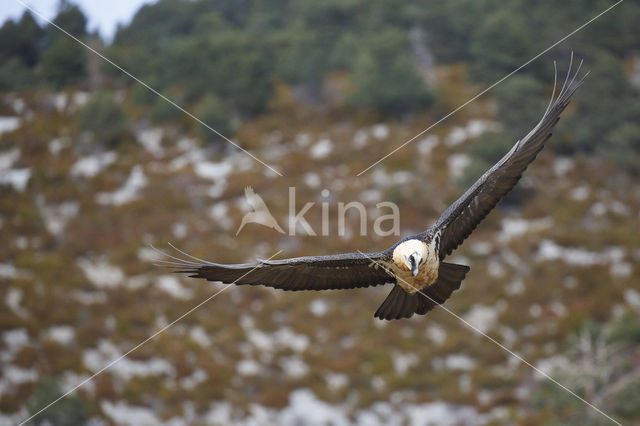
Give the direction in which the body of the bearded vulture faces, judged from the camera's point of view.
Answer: toward the camera
